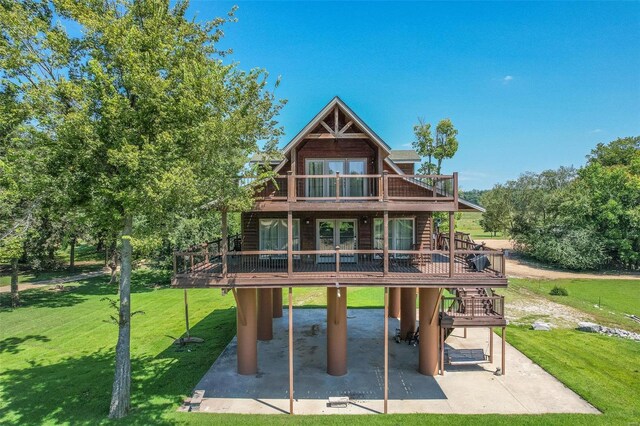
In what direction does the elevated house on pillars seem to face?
toward the camera

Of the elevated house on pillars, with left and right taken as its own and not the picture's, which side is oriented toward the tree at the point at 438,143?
back

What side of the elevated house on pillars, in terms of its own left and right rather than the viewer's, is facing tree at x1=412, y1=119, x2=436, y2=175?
back

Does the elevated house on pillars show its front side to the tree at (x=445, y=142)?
no

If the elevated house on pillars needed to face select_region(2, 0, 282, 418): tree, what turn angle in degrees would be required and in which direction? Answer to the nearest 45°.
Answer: approximately 45° to its right

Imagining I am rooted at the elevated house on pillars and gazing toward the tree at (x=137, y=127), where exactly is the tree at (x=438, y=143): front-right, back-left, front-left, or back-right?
back-right
